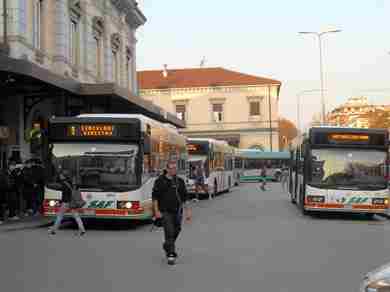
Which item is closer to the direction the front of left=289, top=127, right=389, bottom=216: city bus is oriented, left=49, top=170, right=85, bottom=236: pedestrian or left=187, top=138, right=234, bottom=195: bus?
the pedestrian

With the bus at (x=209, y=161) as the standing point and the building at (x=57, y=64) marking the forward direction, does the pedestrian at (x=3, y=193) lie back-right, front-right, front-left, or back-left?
front-left

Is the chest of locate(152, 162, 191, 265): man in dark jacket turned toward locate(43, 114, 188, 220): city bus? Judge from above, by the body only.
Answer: no

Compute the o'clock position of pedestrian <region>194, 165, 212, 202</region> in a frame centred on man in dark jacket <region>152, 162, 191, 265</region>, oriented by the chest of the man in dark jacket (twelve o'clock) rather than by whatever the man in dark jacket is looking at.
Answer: The pedestrian is roughly at 6 o'clock from the man in dark jacket.

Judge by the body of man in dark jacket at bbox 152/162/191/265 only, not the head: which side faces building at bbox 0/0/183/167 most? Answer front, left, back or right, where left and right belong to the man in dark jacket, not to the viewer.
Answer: back

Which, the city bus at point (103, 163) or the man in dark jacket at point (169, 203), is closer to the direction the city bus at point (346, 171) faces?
the man in dark jacket

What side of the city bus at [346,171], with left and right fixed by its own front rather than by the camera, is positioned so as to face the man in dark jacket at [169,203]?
front

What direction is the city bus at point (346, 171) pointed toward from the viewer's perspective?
toward the camera
